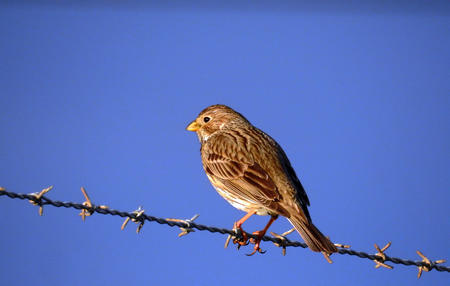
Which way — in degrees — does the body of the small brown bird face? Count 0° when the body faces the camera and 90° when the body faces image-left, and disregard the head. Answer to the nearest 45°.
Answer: approximately 90°
